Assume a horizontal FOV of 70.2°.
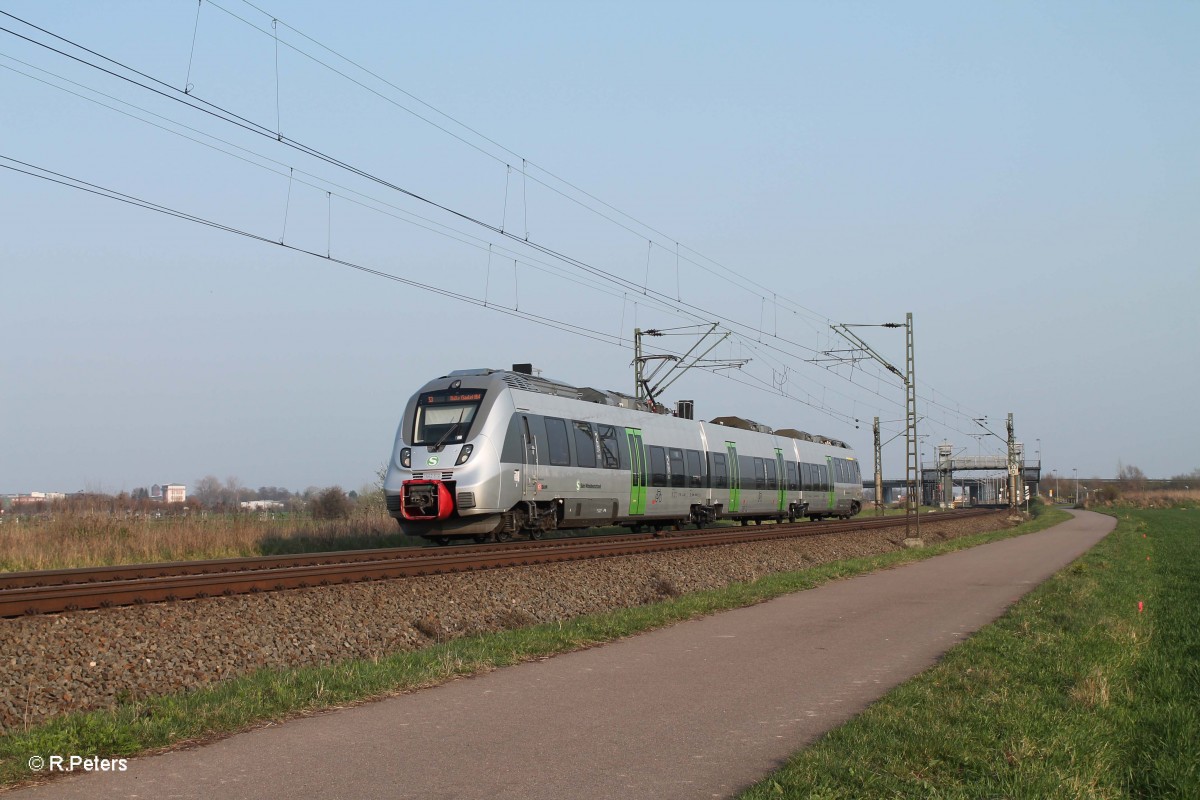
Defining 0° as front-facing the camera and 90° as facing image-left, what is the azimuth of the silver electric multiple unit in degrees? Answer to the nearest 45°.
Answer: approximately 45°

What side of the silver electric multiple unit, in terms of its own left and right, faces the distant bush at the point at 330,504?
right
